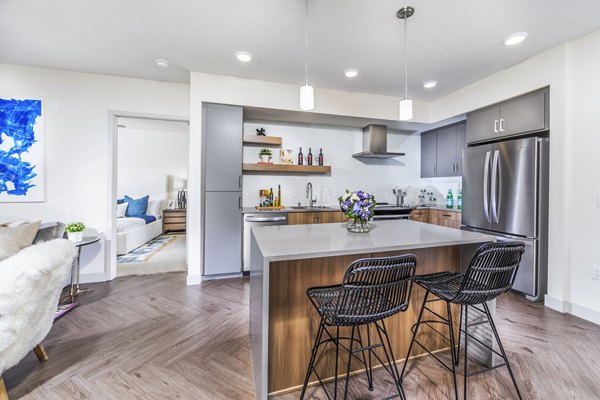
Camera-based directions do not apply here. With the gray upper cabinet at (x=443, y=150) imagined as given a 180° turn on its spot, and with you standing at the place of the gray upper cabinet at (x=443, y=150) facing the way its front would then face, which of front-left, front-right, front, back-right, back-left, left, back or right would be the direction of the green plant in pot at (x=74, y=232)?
back

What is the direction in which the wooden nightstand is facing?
toward the camera

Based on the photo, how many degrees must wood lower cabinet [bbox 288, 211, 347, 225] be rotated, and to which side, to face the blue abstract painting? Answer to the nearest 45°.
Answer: approximately 90° to its right

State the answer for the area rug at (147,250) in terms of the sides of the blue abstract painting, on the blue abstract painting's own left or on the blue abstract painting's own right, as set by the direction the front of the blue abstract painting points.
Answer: on the blue abstract painting's own left

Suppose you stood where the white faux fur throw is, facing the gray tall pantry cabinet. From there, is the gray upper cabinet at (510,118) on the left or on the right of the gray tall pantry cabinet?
right

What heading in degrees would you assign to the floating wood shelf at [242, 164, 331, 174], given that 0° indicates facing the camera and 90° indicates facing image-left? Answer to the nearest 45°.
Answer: approximately 0°

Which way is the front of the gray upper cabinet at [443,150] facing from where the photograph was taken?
facing the viewer and to the left of the viewer

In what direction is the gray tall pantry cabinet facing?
toward the camera

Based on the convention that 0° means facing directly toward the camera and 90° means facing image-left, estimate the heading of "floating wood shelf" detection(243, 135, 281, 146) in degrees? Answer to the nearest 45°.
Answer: approximately 0°

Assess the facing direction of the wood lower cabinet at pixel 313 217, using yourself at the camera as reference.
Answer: facing the viewer

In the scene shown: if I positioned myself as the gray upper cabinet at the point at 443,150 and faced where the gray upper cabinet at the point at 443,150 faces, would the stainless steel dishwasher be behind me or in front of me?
in front

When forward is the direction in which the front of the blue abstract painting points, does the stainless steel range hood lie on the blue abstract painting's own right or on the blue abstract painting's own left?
on the blue abstract painting's own left

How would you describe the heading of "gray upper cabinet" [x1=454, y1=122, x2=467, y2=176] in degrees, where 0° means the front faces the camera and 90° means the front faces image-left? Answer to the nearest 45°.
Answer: approximately 45°

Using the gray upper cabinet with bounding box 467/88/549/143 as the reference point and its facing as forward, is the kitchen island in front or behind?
in front

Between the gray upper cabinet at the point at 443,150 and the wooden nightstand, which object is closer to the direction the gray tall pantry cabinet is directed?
the gray upper cabinet

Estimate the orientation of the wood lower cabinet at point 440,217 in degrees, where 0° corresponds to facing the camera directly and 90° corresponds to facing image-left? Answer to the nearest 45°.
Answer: approximately 45°
